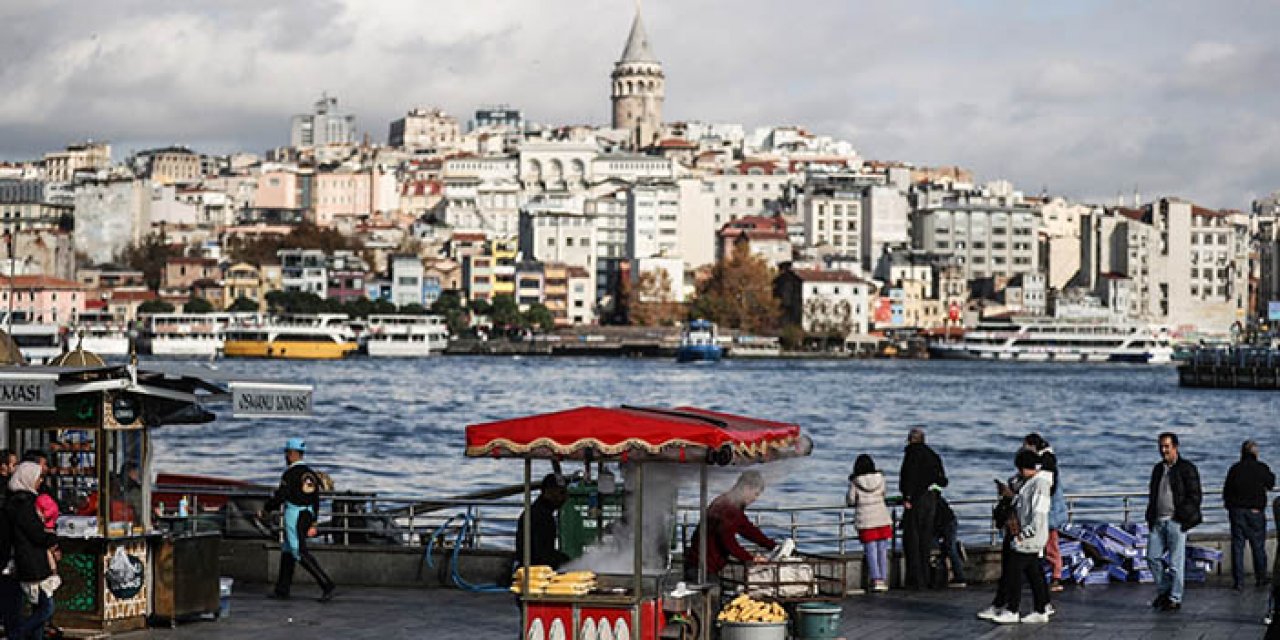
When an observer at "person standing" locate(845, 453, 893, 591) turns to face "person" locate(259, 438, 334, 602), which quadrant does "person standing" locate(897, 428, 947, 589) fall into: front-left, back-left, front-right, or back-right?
back-right

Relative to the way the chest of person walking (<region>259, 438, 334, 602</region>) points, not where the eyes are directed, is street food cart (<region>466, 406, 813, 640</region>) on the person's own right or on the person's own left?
on the person's own left

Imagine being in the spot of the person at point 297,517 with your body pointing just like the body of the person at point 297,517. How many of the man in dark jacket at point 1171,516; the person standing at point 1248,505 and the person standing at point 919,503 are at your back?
3

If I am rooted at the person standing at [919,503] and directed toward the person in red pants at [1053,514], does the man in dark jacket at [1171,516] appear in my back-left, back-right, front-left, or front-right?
front-right

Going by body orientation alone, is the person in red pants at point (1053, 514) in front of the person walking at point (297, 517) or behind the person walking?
behind

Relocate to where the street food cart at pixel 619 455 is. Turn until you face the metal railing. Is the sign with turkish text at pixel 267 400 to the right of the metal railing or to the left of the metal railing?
left

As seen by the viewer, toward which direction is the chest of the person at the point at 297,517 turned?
to the viewer's left

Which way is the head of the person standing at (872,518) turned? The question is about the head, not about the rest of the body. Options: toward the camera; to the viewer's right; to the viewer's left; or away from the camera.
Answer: away from the camera
